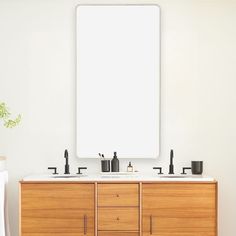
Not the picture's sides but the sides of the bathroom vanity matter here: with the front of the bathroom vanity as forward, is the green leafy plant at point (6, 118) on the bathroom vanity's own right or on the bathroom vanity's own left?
on the bathroom vanity's own right

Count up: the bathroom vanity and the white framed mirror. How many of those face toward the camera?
2

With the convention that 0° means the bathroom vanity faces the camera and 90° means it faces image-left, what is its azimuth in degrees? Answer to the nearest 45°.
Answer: approximately 0°

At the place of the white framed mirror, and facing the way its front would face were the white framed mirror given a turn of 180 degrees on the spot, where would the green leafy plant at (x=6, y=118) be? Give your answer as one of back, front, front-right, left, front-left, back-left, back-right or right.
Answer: left
